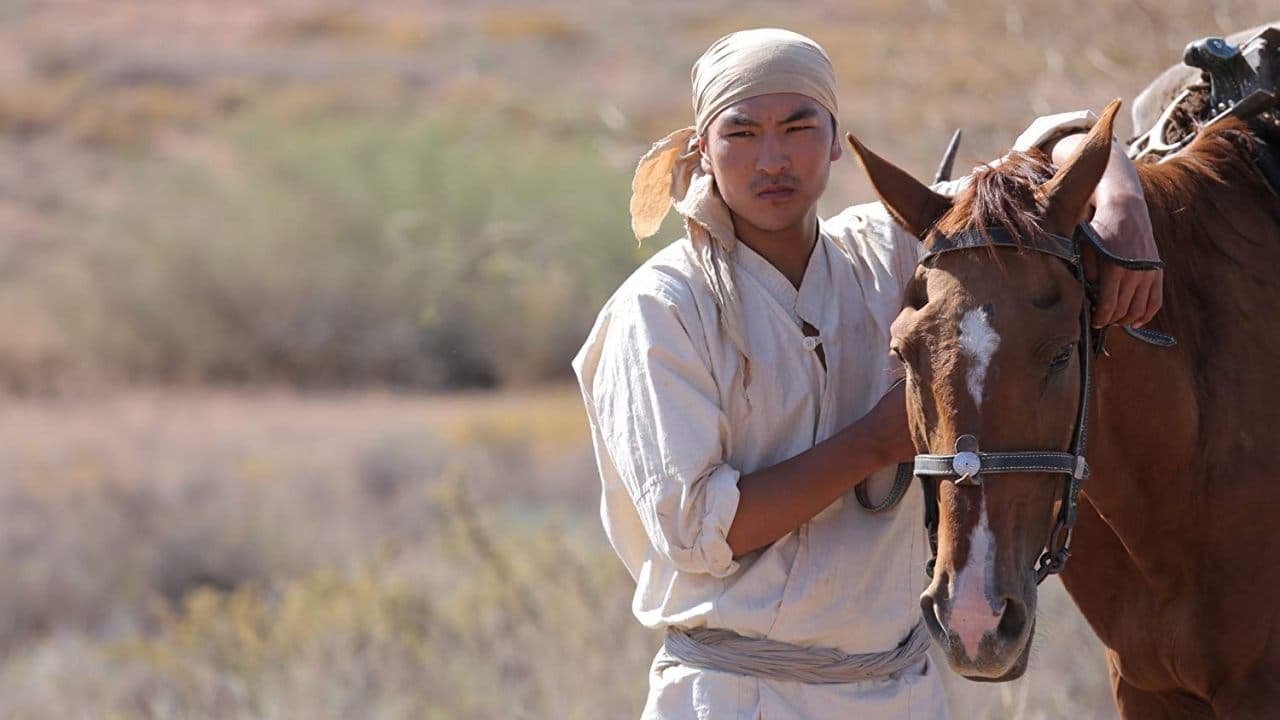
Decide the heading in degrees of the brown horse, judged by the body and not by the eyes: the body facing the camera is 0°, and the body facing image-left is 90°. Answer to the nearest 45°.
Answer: approximately 45°

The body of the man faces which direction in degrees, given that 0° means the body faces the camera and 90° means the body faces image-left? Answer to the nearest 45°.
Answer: approximately 315°

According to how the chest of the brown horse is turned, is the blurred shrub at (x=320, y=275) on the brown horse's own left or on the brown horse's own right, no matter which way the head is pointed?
on the brown horse's own right

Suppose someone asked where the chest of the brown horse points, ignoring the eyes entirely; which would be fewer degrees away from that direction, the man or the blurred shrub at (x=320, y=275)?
the man

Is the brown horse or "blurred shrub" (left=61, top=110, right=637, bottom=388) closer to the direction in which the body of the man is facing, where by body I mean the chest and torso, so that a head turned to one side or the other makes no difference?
the brown horse

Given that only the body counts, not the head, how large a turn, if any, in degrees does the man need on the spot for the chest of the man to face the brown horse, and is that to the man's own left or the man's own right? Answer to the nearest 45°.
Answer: approximately 45° to the man's own left

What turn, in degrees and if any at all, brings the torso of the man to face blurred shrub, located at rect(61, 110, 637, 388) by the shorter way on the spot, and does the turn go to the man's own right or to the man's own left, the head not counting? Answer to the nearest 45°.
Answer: approximately 180°

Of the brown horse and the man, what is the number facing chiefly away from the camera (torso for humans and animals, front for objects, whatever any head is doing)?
0
